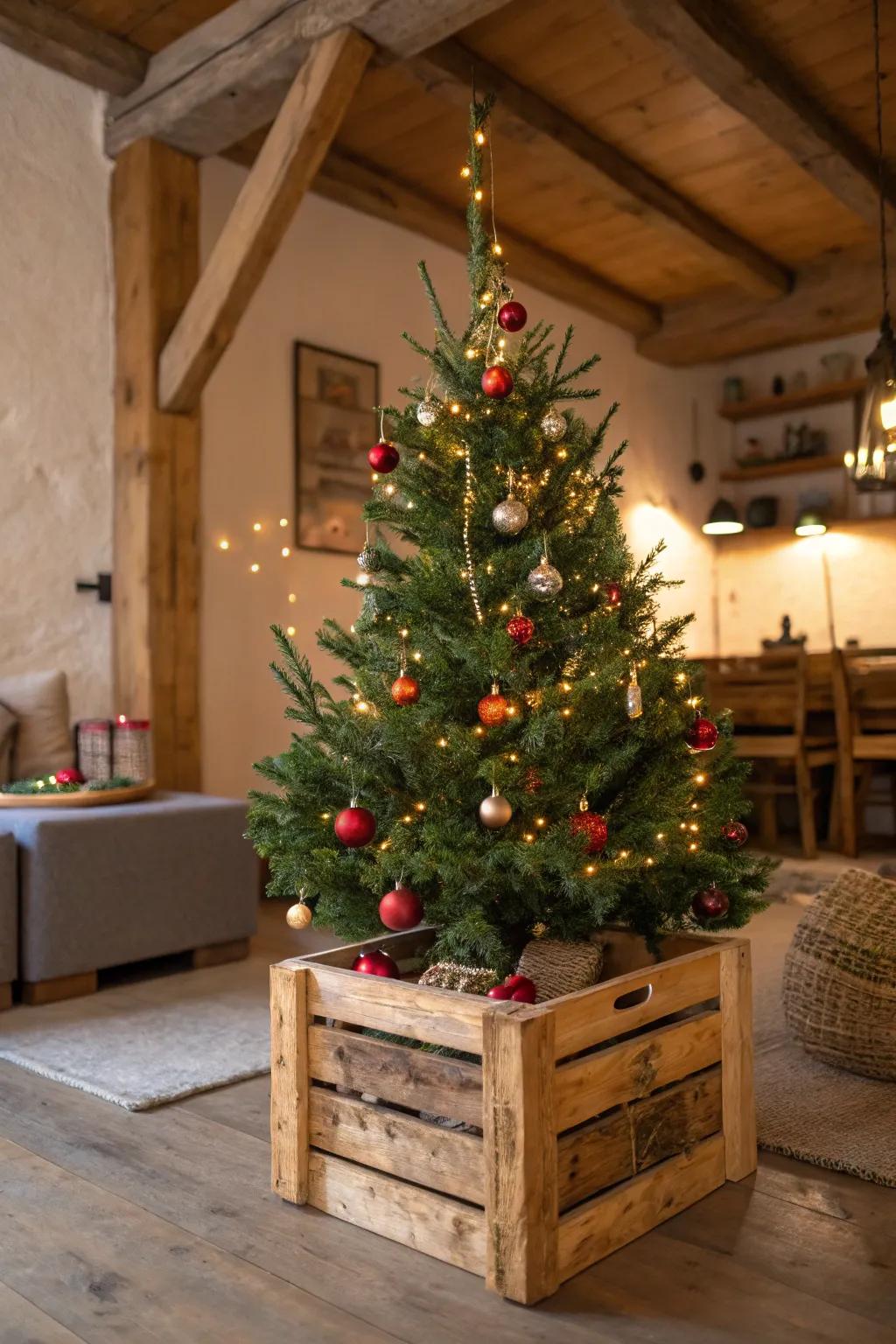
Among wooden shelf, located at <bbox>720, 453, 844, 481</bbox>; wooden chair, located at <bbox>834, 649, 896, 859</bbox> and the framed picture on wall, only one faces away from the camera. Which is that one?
the wooden chair

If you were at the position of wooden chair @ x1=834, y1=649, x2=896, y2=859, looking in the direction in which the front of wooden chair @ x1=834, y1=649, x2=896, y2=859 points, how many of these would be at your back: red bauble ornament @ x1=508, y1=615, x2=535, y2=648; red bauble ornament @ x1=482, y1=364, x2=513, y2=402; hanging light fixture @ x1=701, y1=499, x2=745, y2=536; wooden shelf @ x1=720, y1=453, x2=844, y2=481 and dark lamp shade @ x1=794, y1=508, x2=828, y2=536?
2

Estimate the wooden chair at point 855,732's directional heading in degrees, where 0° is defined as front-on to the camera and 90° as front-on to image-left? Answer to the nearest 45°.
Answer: approximately 180°

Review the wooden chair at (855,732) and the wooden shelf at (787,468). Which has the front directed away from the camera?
the wooden chair

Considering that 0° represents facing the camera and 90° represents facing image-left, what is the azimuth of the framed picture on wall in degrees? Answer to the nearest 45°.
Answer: approximately 315°

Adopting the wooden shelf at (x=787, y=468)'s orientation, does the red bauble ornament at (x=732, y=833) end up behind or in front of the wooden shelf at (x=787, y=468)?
in front

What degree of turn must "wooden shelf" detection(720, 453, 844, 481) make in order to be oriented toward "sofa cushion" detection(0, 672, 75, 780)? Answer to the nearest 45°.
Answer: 0° — it already faces it

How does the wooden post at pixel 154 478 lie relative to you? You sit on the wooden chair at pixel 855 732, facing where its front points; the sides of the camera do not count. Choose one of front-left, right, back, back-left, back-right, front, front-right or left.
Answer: back-left

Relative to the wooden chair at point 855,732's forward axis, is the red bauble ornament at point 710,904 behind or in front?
behind

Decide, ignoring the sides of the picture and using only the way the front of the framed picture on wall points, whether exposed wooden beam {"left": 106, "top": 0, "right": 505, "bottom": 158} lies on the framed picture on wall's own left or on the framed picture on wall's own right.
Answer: on the framed picture on wall's own right

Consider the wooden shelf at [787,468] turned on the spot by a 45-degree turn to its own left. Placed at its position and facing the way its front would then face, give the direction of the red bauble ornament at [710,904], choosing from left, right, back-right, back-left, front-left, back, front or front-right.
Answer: front

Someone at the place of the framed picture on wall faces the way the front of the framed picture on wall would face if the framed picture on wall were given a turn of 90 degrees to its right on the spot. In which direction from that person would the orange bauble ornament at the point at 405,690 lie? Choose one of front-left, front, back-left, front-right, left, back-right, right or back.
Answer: front-left

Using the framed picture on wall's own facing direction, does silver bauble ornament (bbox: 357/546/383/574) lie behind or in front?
in front

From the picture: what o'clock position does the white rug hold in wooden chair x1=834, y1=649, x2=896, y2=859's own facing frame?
The white rug is roughly at 7 o'clock from the wooden chair.
